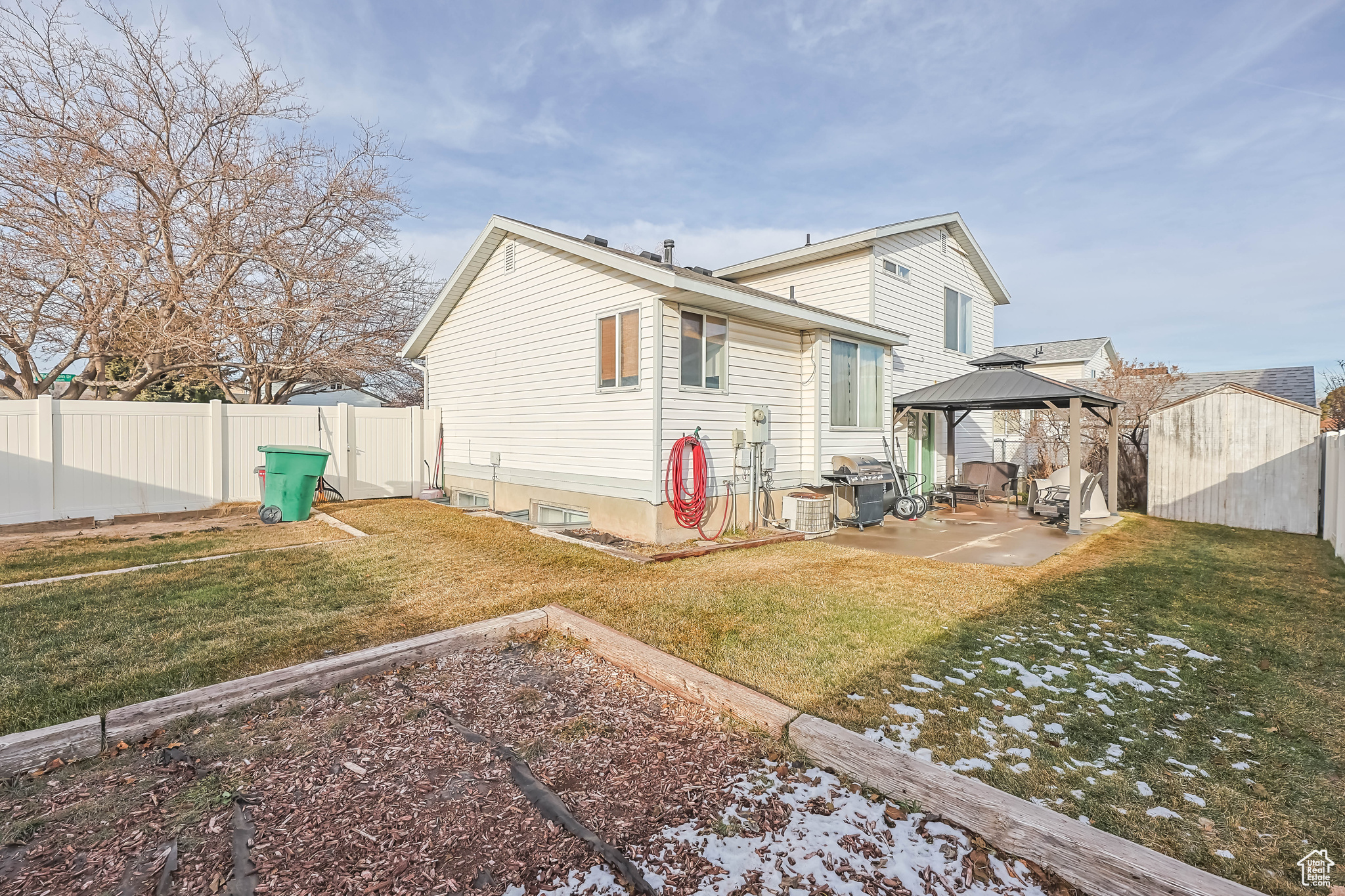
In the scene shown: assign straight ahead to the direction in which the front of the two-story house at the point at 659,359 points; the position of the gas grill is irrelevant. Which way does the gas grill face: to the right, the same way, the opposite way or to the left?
the opposite way

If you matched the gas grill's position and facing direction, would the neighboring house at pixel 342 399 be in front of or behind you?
behind

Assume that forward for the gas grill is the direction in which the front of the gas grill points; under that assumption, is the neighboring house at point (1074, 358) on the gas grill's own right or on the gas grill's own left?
on the gas grill's own left

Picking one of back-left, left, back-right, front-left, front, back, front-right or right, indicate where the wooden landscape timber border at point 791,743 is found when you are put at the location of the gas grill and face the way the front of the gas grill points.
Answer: front-right

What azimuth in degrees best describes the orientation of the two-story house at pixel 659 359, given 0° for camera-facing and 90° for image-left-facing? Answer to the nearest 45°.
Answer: approximately 135°

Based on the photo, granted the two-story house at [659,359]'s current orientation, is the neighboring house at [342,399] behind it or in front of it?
in front

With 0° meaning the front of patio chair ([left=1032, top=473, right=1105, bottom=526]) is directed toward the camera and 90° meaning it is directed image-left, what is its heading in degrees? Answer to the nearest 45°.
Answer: approximately 90°

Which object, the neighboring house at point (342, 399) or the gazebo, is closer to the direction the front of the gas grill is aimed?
the gazebo

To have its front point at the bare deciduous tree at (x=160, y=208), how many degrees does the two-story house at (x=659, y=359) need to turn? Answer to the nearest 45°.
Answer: approximately 45° to its left

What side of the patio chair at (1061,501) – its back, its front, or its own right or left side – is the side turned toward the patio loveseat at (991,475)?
right
